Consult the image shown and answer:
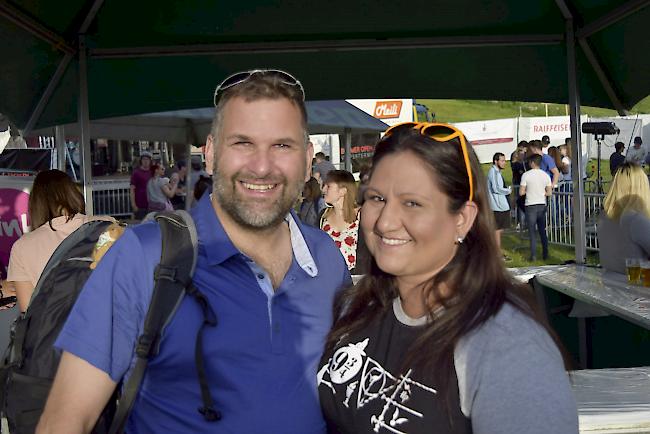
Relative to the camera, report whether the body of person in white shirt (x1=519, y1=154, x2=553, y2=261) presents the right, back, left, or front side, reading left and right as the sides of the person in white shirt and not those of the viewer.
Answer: back

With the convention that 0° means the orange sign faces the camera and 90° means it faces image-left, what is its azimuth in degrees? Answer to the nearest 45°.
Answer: approximately 0°

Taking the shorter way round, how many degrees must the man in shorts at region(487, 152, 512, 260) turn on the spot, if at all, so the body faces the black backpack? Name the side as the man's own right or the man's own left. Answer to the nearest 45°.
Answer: approximately 90° to the man's own right

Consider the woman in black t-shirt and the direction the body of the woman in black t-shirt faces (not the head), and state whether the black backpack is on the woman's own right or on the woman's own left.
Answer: on the woman's own right

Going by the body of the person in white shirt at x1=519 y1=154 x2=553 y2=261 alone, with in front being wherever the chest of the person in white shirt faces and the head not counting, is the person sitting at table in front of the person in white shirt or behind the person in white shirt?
behind

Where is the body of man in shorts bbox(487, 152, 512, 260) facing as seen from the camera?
to the viewer's right

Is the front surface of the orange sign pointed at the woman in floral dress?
yes
